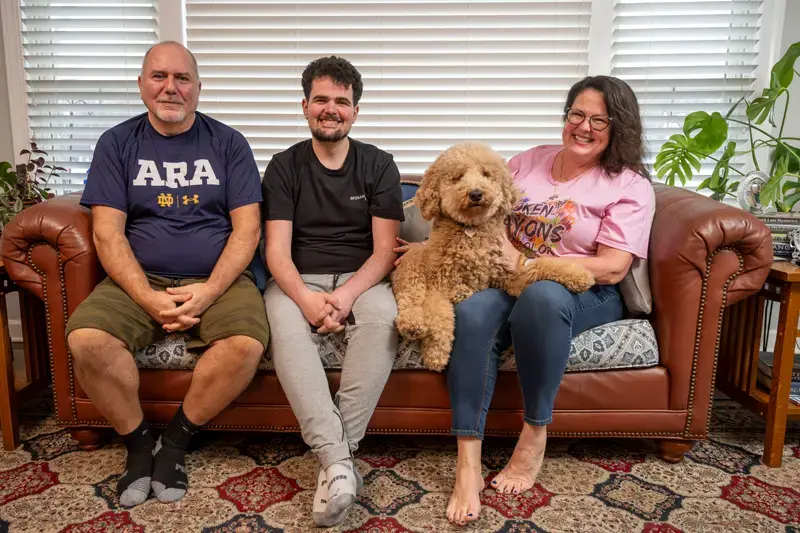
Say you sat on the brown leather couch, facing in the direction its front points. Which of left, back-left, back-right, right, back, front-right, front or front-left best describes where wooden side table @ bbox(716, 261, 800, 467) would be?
left

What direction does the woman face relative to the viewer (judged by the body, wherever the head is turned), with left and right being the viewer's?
facing the viewer and to the left of the viewer

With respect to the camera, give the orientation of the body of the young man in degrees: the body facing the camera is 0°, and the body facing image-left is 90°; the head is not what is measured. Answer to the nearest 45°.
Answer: approximately 0°

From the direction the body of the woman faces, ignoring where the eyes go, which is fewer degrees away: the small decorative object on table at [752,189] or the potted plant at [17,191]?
the potted plant

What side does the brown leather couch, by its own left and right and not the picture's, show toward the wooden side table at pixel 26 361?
right

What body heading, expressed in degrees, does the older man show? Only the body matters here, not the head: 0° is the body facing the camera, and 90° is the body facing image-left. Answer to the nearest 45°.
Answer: approximately 0°

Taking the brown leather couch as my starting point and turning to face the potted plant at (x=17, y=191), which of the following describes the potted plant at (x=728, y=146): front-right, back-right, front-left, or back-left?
back-right
